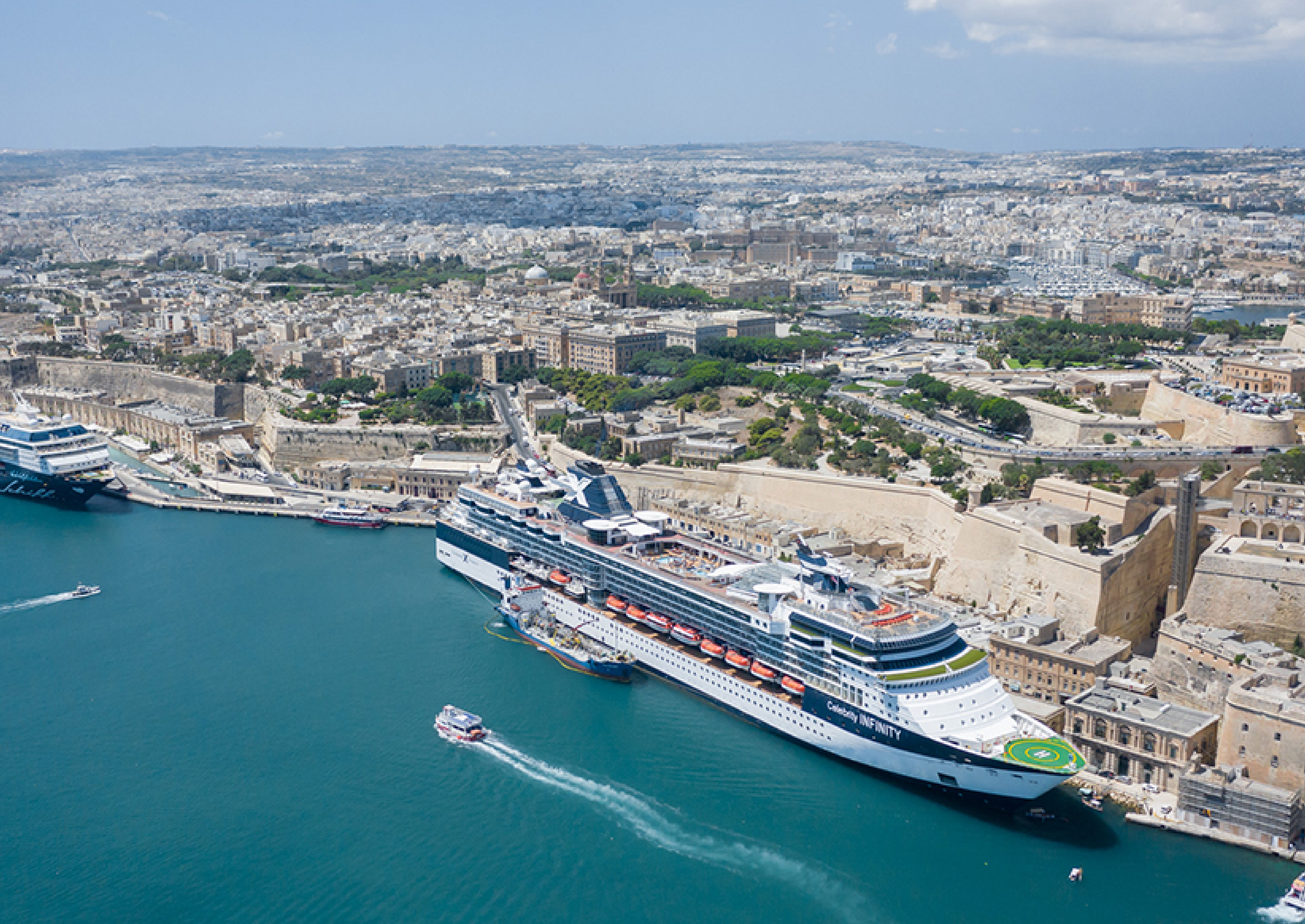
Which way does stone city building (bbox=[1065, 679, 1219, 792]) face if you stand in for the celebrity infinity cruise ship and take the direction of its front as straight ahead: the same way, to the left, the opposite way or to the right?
to the right

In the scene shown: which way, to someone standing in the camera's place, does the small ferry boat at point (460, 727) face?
facing away from the viewer and to the left of the viewer

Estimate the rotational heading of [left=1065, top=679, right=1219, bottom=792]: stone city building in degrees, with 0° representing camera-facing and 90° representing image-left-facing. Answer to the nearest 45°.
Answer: approximately 45°

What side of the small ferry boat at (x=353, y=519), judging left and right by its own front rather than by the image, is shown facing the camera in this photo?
left

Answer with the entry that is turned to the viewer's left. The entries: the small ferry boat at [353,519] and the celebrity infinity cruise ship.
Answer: the small ferry boat
